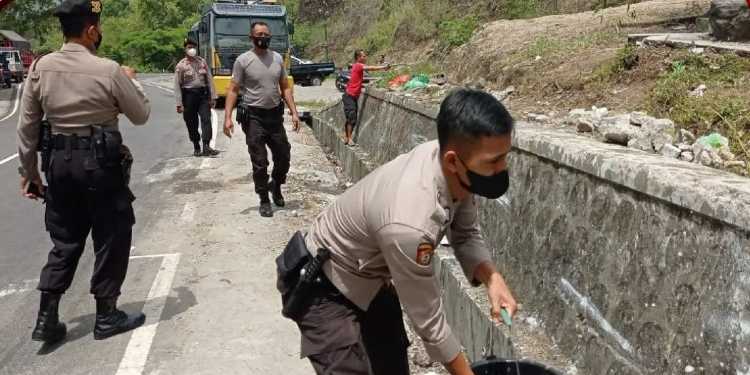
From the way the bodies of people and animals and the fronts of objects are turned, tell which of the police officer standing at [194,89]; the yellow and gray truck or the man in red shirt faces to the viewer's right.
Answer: the man in red shirt

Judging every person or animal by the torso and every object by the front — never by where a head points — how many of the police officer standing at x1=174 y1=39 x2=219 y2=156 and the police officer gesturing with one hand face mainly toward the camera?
1

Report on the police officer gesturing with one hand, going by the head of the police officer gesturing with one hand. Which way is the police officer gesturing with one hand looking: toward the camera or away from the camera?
away from the camera

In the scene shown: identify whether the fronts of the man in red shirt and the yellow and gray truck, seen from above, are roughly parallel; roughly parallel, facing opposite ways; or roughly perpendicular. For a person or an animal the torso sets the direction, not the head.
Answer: roughly perpendicular

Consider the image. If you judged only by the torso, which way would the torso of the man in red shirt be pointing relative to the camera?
to the viewer's right

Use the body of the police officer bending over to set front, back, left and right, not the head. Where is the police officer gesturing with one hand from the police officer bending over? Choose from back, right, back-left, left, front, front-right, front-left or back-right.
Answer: back
